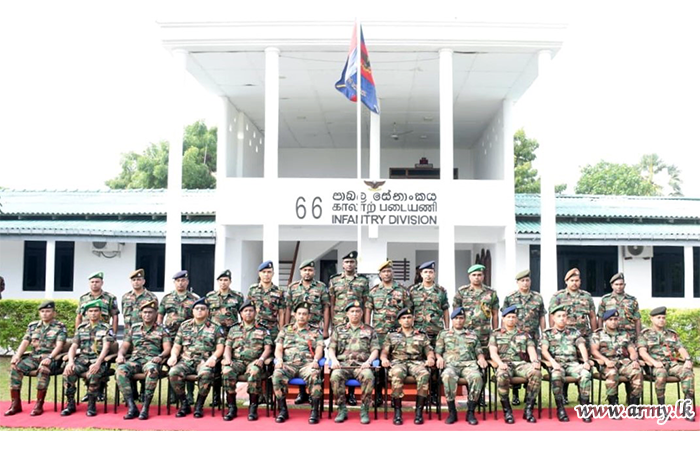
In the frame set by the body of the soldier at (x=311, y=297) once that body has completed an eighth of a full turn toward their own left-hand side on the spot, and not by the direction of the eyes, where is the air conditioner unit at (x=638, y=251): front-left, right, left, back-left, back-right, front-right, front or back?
left

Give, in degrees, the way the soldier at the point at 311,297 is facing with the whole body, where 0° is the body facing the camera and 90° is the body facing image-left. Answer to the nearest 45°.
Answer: approximately 0°

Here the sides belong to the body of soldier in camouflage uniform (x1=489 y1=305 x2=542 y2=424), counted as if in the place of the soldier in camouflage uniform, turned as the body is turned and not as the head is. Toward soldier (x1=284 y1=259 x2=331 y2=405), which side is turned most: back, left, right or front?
right

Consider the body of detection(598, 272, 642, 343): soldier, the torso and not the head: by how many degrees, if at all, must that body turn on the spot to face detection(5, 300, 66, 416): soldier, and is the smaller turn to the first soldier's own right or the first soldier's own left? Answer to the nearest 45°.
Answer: approximately 45° to the first soldier's own right

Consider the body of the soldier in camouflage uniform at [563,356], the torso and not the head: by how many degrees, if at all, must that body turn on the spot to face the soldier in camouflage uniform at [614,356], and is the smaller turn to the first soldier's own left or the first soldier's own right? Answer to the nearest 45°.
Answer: approximately 135° to the first soldier's own left

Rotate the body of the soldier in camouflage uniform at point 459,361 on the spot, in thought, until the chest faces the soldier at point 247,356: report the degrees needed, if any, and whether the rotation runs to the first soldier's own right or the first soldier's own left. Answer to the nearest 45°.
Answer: approximately 90° to the first soldier's own right

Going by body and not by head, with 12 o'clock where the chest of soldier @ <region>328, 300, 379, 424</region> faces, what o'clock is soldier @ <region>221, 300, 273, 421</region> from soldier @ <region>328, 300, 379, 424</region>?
soldier @ <region>221, 300, 273, 421</region> is roughly at 3 o'clock from soldier @ <region>328, 300, 379, 424</region>.

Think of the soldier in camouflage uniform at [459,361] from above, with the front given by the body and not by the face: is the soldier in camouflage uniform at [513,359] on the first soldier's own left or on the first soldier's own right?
on the first soldier's own left

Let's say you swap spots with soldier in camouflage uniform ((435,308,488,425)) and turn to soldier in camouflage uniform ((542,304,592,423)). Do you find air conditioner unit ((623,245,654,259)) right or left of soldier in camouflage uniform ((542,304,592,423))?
left
